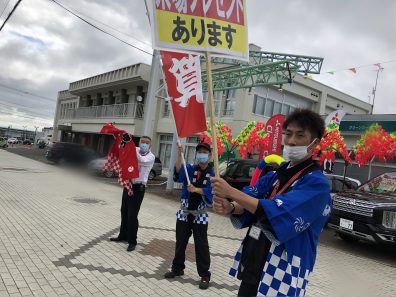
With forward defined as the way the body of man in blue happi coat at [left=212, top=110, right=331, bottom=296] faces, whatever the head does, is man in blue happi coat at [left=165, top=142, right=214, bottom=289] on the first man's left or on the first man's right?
on the first man's right

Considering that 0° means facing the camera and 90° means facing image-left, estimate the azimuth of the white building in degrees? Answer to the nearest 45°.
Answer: approximately 45°

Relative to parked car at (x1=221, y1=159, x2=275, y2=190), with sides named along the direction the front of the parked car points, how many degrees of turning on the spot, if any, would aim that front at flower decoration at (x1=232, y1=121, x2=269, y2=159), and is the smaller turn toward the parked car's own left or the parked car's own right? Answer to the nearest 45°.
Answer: approximately 135° to the parked car's own right

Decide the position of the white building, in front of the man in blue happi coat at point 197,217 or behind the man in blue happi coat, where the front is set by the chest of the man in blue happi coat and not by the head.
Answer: behind

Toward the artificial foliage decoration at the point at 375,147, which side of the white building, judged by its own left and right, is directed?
left
